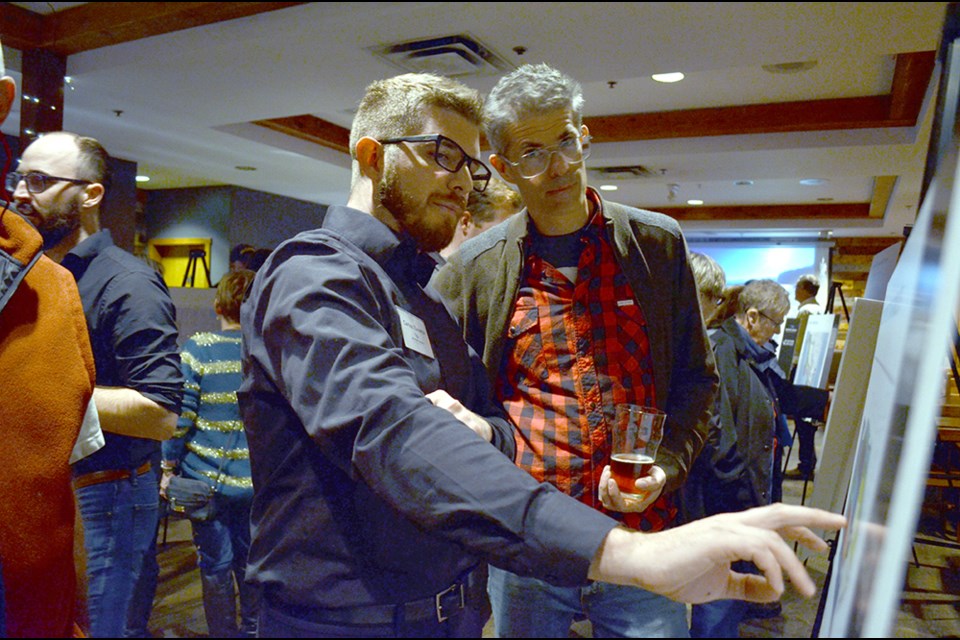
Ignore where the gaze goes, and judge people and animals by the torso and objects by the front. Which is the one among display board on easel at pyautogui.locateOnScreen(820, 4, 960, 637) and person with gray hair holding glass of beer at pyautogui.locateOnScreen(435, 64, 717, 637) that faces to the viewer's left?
the display board on easel

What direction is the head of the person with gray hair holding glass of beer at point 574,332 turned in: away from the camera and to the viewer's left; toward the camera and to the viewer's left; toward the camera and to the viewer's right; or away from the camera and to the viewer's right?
toward the camera and to the viewer's right

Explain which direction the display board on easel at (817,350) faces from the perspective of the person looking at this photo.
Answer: facing the viewer and to the left of the viewer

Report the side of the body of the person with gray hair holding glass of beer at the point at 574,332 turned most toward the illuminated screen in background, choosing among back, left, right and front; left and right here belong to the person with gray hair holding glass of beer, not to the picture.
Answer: back

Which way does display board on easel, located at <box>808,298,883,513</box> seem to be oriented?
to the viewer's left

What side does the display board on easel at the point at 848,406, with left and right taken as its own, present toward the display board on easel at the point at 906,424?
left

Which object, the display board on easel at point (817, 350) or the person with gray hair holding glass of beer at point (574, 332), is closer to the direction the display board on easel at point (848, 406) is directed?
the person with gray hair holding glass of beer

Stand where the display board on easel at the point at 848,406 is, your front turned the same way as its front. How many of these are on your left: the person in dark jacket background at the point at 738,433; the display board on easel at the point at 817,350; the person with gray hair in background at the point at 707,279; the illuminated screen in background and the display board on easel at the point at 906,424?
1

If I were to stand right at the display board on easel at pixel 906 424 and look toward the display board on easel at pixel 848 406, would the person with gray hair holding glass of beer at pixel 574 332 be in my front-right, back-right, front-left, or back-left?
front-left

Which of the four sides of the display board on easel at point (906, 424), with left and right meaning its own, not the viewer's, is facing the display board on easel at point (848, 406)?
right

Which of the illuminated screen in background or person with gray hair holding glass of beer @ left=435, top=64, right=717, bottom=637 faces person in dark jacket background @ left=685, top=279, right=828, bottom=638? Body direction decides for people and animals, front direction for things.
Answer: the illuminated screen in background

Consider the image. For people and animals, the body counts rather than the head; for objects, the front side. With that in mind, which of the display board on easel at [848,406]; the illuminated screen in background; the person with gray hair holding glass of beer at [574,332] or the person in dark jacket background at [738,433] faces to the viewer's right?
the person in dark jacket background

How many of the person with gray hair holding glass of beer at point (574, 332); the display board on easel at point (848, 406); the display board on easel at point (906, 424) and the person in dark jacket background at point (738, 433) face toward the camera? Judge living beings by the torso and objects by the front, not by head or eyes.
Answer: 1

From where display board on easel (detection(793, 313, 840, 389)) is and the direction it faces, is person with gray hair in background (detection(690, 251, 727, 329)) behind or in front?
in front

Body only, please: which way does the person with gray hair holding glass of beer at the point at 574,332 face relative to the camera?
toward the camera

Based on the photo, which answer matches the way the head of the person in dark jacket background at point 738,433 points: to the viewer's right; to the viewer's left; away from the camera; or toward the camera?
to the viewer's right

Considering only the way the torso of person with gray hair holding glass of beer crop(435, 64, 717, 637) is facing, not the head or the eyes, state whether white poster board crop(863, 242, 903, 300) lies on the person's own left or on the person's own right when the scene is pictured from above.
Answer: on the person's own left

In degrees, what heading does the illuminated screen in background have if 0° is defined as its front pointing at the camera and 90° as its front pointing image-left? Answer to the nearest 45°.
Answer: approximately 0°

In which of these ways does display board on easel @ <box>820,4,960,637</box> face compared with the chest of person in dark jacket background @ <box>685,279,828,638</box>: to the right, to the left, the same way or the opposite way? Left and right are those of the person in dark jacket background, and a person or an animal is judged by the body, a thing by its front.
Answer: the opposite way

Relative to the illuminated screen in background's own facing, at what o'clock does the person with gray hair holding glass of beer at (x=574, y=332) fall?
The person with gray hair holding glass of beer is roughly at 12 o'clock from the illuminated screen in background.

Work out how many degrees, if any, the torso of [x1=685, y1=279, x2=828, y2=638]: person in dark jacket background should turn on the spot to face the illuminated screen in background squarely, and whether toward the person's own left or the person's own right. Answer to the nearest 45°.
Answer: approximately 90° to the person's own left

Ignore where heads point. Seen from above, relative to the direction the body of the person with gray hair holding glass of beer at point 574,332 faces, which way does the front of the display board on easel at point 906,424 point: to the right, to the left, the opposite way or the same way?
to the right
